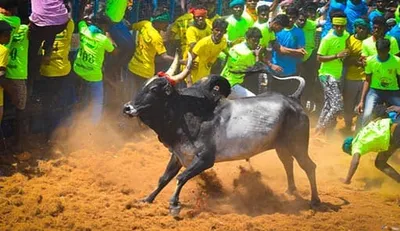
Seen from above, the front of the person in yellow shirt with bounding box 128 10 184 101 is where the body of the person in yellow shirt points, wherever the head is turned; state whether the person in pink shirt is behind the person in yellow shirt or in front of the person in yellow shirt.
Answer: behind

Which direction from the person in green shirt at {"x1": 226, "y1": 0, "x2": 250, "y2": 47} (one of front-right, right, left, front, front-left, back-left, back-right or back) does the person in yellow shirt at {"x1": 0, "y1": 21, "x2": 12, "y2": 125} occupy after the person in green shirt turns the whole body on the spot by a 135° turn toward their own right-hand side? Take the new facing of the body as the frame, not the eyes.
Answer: left

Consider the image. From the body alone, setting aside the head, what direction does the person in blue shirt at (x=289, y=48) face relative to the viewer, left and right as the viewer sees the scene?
facing the viewer

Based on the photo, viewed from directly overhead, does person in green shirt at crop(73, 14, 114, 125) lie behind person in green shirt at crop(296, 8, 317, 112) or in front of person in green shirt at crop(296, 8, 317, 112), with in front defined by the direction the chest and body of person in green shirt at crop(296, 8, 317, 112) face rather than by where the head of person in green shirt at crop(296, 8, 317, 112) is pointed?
in front

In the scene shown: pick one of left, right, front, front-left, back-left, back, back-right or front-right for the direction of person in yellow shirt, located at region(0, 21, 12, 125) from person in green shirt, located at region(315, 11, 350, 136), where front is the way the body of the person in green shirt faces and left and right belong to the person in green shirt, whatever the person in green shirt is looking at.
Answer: right

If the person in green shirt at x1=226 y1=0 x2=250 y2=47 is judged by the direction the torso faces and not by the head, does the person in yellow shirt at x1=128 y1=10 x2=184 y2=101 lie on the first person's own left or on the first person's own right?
on the first person's own right

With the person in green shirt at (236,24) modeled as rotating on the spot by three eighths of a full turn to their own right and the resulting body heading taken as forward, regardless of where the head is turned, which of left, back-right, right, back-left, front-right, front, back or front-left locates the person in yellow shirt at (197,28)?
left

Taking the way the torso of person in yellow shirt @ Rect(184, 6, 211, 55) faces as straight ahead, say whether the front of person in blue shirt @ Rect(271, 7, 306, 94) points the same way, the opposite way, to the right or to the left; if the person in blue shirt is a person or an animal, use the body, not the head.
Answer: the same way

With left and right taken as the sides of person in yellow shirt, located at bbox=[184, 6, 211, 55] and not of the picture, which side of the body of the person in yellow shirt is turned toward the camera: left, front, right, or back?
front

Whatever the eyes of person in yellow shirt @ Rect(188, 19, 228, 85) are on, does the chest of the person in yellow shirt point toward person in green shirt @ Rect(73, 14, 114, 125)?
no

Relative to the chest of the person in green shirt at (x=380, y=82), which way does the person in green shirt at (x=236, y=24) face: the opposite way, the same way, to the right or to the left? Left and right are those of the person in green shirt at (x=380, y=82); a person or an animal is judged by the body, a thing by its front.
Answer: the same way

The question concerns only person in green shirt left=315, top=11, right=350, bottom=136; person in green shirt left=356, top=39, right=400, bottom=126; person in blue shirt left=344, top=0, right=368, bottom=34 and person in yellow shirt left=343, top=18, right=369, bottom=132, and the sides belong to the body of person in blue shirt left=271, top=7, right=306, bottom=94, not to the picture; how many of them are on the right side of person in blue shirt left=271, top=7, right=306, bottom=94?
0

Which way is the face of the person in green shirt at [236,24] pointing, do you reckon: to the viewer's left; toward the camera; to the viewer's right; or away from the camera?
toward the camera

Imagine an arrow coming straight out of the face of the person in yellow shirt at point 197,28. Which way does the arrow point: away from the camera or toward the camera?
toward the camera

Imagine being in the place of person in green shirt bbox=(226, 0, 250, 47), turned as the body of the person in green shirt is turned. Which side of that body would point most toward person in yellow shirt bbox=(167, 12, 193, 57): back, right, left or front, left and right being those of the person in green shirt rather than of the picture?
right
